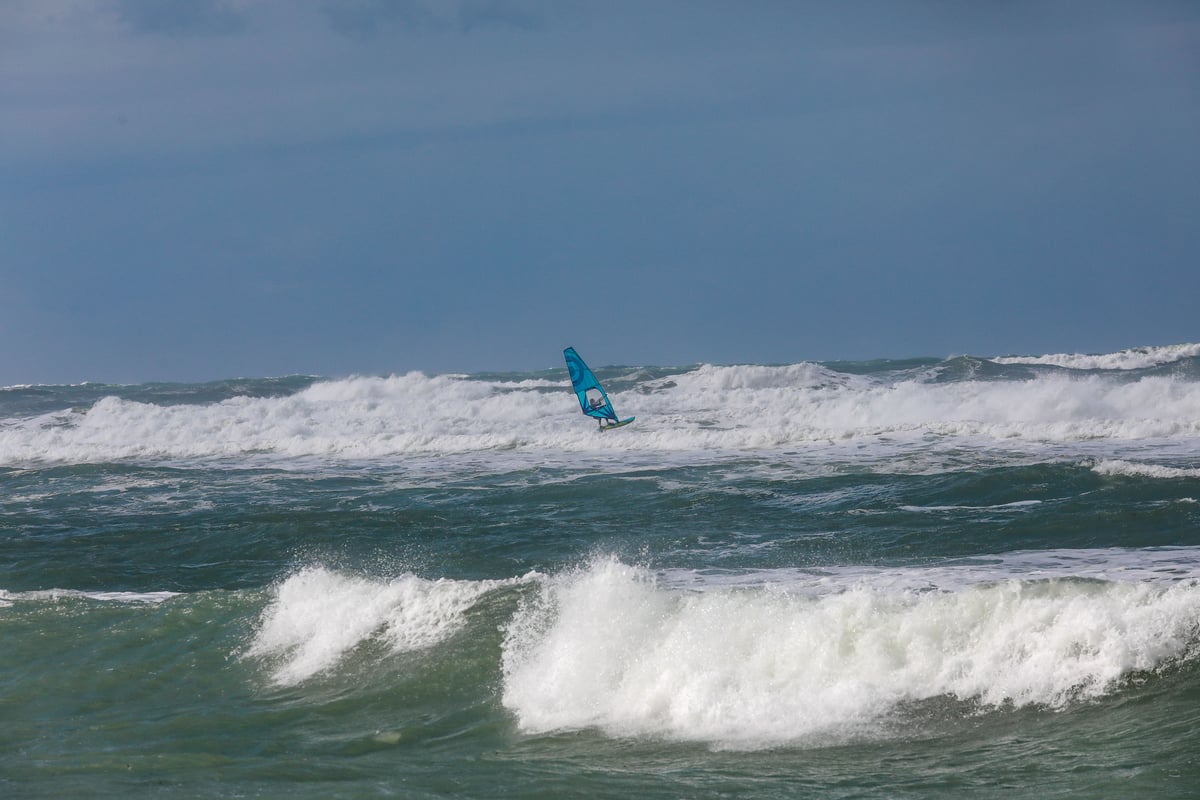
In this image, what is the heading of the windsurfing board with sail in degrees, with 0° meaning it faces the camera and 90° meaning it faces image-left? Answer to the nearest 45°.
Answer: approximately 270°
